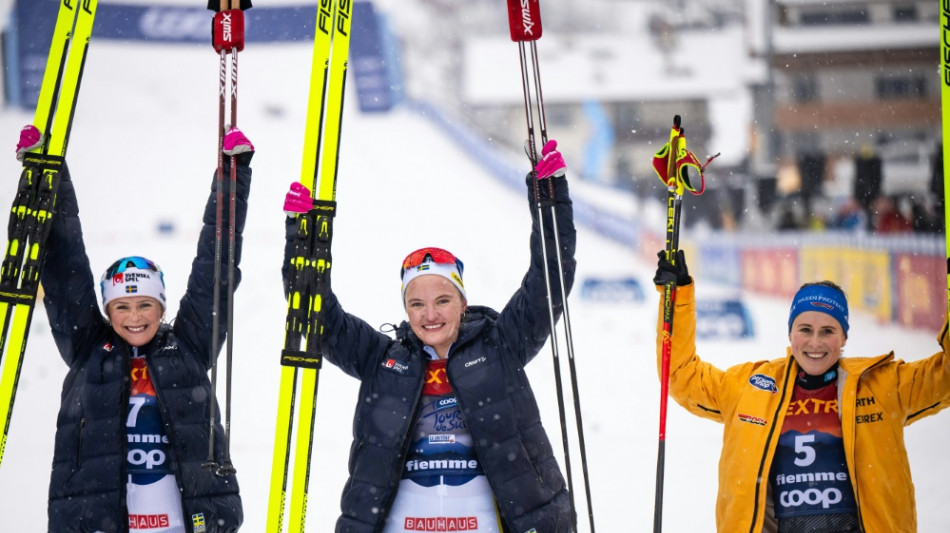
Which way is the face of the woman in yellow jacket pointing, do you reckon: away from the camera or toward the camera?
toward the camera

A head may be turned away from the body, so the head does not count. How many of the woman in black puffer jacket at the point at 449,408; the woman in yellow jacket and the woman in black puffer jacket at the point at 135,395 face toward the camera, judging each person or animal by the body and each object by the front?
3

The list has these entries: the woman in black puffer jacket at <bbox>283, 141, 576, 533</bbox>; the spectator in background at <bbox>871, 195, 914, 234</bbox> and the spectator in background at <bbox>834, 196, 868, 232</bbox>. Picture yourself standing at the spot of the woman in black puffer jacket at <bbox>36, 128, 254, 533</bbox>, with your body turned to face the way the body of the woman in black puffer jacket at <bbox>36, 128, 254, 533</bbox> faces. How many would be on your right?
0

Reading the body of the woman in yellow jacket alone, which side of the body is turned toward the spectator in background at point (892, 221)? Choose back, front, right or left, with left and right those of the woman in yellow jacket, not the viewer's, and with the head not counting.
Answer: back

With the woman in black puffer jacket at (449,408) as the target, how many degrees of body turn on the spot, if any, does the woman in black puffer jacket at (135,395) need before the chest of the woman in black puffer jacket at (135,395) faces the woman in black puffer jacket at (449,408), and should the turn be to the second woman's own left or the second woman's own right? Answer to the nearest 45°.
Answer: approximately 45° to the second woman's own left

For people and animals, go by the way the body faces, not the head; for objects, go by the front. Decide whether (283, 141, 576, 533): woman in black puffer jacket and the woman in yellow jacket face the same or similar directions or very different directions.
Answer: same or similar directions

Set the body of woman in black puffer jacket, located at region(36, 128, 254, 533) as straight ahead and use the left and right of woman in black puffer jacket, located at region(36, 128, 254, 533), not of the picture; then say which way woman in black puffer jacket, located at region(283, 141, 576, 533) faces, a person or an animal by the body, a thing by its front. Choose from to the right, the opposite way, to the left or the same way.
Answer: the same way

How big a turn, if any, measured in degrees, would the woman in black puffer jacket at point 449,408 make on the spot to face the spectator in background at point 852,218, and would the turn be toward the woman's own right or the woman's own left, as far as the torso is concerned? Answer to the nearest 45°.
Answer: approximately 135° to the woman's own left

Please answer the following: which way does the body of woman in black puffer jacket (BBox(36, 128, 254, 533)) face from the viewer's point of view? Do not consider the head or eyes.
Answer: toward the camera

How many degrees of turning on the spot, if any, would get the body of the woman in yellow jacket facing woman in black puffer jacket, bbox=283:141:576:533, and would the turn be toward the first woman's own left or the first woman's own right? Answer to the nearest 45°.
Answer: approximately 90° to the first woman's own right

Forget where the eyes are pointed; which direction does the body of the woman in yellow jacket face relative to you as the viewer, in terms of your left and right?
facing the viewer

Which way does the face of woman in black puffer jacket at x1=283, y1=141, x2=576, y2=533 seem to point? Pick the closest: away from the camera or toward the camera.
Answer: toward the camera

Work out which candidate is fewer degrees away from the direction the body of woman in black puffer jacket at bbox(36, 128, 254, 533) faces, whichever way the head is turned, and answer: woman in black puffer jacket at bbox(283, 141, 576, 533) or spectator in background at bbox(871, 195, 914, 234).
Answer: the woman in black puffer jacket

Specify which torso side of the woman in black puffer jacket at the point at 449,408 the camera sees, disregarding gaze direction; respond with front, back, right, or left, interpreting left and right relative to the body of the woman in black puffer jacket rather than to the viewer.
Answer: front

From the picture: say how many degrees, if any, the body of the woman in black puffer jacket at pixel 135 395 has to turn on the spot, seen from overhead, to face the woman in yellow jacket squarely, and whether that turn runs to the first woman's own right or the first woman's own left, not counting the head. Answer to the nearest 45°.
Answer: approximately 45° to the first woman's own left

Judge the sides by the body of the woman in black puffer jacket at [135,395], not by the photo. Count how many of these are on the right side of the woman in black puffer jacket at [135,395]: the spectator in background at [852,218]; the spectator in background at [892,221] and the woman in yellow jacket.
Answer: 0

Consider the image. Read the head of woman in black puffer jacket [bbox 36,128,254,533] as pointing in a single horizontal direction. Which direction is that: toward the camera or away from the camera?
toward the camera
